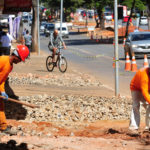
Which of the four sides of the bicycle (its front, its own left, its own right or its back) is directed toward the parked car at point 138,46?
left

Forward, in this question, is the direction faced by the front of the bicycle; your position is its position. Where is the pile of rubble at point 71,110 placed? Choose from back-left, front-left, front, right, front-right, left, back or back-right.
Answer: front-right

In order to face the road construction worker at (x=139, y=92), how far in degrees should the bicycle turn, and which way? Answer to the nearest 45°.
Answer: approximately 45° to its right

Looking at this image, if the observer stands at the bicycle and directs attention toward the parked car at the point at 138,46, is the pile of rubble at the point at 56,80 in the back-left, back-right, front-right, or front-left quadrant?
back-right

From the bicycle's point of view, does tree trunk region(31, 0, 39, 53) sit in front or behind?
behind

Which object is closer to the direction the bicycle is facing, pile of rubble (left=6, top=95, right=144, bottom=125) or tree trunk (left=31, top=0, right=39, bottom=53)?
the pile of rubble

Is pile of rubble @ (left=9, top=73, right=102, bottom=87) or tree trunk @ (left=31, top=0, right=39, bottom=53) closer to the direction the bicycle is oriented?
the pile of rubble

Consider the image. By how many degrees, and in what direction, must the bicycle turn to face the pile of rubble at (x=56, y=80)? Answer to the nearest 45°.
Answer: approximately 45° to its right

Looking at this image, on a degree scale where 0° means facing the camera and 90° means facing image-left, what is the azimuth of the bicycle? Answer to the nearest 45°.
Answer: approximately 315°
